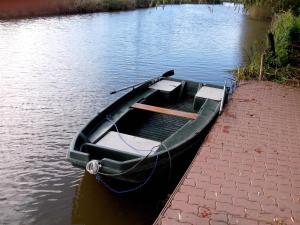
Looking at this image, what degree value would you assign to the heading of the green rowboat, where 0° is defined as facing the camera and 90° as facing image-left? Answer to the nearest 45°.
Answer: approximately 45°
